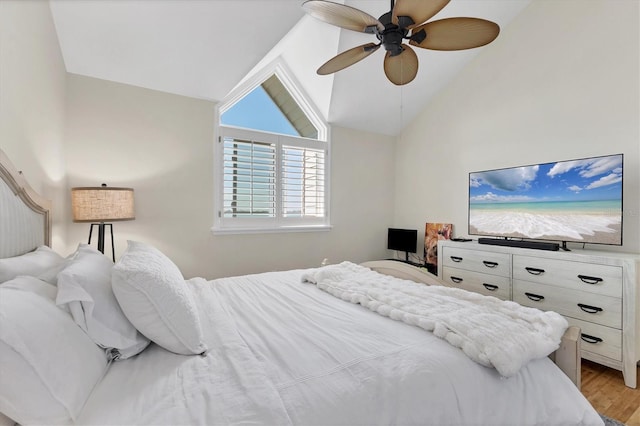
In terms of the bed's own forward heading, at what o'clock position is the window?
The window is roughly at 9 o'clock from the bed.

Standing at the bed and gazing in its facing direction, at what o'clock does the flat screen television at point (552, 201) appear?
The flat screen television is roughly at 11 o'clock from the bed.

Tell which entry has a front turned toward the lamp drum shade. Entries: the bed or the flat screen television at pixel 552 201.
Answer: the flat screen television

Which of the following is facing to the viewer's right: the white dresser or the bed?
the bed

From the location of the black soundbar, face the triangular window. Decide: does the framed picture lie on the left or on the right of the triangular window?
right

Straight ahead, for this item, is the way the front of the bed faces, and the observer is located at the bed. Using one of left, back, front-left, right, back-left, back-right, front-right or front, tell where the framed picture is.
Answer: front-left

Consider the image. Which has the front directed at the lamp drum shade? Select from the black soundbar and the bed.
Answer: the black soundbar

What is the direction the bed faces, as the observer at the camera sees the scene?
facing to the right of the viewer

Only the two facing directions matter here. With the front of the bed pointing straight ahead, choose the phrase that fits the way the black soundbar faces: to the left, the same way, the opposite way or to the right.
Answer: the opposite way

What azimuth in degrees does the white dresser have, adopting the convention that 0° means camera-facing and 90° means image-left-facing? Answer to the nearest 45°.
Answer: approximately 45°
